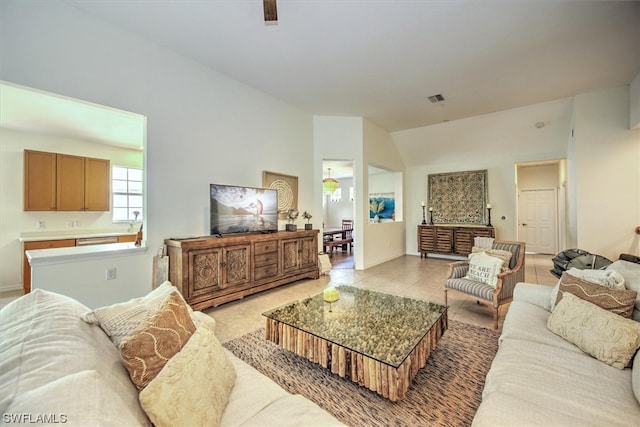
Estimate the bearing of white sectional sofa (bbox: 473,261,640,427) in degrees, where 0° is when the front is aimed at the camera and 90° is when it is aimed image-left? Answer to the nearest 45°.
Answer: approximately 90°

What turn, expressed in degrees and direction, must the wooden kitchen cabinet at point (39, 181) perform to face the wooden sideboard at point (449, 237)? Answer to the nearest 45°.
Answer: approximately 45° to its left

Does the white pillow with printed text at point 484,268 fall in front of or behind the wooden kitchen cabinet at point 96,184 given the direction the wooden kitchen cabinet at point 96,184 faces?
in front

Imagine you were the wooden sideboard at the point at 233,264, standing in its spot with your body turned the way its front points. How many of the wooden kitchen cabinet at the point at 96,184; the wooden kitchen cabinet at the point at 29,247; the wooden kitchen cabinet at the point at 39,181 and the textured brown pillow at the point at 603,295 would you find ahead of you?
1

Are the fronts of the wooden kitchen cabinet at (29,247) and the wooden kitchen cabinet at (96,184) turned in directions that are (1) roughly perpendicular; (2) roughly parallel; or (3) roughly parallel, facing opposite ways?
roughly parallel

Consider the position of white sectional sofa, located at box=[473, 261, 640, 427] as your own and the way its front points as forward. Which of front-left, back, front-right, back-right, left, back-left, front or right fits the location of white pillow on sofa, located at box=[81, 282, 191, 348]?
front-left

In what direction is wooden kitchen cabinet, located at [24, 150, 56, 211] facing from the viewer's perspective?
toward the camera

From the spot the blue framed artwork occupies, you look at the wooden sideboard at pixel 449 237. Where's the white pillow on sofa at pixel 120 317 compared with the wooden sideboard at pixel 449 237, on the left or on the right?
right

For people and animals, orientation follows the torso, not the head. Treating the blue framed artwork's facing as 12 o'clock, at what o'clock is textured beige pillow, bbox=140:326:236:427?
The textured beige pillow is roughly at 12 o'clock from the blue framed artwork.

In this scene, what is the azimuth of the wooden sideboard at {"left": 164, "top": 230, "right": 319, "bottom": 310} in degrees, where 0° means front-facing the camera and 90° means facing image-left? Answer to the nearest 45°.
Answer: approximately 315°

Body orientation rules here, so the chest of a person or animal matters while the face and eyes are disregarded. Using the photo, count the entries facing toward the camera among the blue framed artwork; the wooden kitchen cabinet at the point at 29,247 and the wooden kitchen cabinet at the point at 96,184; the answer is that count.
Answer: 3

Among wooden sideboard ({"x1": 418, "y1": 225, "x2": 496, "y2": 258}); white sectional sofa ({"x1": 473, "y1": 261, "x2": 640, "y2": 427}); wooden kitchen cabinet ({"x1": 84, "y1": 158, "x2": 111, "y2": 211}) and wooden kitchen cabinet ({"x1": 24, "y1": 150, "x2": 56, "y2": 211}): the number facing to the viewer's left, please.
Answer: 1

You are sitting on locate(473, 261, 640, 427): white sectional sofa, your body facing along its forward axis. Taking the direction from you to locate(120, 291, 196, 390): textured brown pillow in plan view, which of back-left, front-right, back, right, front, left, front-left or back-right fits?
front-left

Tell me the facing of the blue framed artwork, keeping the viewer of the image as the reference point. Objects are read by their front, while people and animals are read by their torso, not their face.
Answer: facing the viewer

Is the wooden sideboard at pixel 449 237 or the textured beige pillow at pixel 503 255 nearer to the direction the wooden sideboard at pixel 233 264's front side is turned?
the textured beige pillow

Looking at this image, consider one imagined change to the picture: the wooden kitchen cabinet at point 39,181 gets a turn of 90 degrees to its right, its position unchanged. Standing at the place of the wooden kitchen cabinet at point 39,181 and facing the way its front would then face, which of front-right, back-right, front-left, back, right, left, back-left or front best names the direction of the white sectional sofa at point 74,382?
left

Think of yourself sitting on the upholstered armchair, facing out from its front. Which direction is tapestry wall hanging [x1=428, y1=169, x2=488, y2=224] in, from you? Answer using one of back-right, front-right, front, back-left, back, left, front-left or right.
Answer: back-right

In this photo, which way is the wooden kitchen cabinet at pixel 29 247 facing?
toward the camera

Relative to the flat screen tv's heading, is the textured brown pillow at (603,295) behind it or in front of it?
in front

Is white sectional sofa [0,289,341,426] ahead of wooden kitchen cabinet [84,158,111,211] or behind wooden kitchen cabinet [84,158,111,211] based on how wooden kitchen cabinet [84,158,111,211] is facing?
ahead
